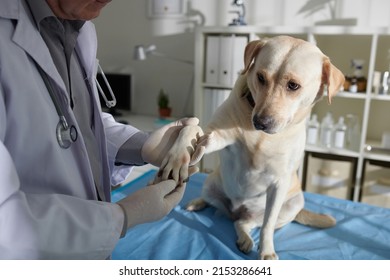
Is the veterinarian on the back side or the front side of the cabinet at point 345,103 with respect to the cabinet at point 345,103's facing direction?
on the front side

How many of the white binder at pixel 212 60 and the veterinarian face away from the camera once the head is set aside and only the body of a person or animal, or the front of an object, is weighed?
0

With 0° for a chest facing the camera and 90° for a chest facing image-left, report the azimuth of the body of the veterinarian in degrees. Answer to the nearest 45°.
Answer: approximately 315°

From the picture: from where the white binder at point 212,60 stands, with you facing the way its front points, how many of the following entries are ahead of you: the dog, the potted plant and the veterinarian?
2

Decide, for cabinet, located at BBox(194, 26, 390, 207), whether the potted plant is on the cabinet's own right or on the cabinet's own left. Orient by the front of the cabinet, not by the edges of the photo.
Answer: on the cabinet's own right

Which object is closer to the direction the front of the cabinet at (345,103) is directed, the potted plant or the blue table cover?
the blue table cover

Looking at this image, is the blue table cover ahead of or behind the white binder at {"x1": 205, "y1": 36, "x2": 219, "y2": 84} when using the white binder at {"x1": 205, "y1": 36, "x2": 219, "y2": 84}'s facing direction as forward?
ahead

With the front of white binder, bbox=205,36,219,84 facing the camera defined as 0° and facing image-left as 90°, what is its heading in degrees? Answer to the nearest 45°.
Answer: approximately 0°

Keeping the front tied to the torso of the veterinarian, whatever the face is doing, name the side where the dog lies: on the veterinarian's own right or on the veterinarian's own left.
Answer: on the veterinarian's own left

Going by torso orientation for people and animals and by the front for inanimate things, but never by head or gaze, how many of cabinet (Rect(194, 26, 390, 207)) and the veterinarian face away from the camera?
0

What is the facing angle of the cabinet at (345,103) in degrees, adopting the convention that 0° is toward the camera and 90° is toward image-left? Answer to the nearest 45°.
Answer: approximately 0°
